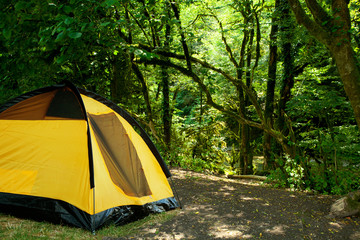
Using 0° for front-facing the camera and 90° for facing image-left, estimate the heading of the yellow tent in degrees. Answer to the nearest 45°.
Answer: approximately 315°
